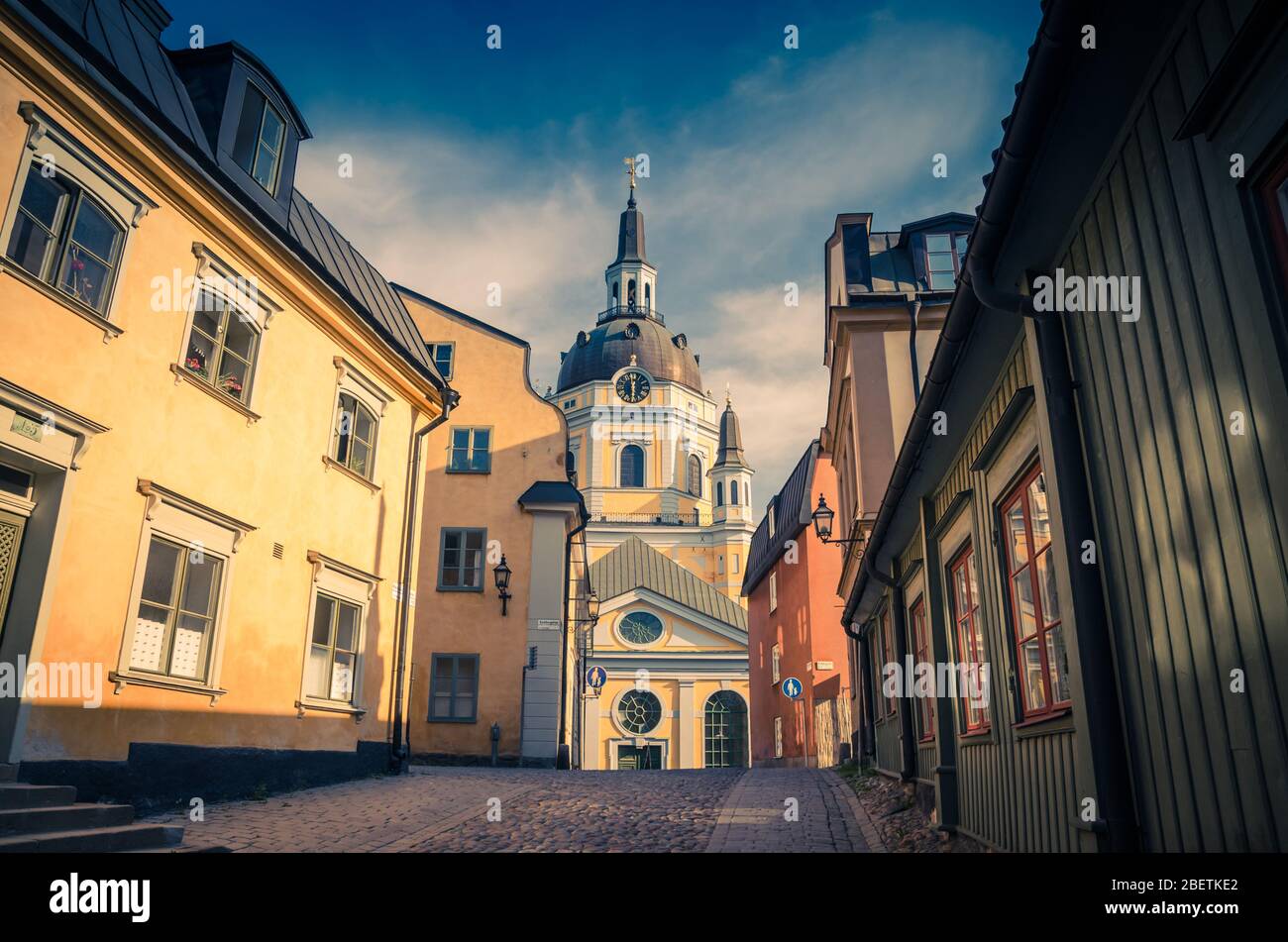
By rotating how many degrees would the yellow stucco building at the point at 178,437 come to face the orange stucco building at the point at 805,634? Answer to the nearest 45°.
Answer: approximately 90° to its left

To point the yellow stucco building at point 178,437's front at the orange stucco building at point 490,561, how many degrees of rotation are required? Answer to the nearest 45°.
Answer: approximately 90° to its left

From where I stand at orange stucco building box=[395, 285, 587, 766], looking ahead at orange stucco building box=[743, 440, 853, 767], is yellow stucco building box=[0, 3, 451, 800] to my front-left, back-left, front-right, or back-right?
back-right

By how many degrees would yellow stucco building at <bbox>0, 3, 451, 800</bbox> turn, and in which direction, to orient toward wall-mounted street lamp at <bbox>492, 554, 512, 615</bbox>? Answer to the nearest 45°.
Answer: approximately 90° to its left

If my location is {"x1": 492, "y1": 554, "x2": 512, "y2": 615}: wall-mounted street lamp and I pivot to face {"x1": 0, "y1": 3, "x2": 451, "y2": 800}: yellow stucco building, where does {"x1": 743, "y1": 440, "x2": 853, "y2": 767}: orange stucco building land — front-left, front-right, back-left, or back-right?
back-left

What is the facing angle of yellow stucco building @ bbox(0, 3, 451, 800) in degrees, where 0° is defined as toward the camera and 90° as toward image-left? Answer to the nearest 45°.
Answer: approximately 315°
